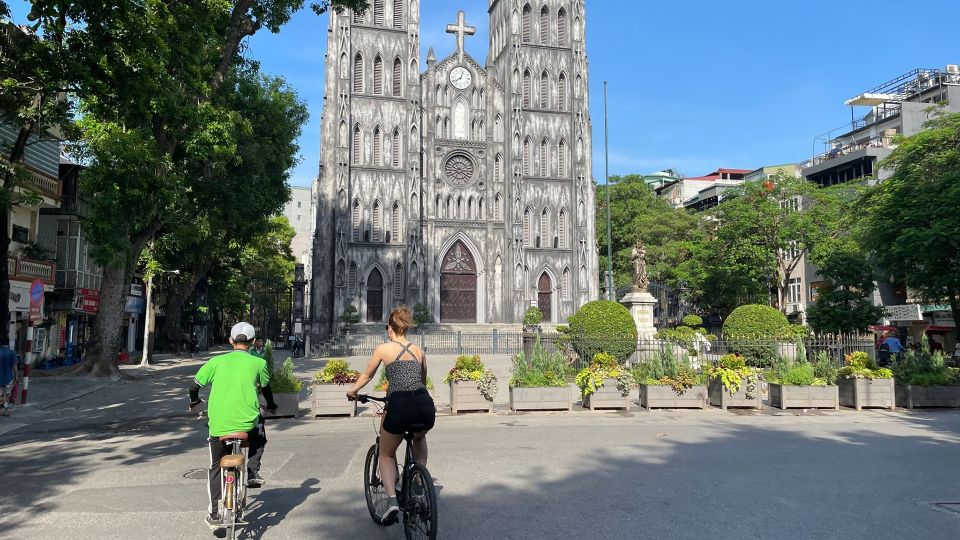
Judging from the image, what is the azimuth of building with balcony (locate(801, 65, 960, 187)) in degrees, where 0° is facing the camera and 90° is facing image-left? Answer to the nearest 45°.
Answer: approximately 45°

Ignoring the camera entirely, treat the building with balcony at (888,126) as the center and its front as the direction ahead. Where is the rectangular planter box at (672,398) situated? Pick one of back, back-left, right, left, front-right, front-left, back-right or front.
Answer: front-left

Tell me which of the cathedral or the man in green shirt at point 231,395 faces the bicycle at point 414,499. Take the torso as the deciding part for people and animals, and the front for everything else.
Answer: the cathedral

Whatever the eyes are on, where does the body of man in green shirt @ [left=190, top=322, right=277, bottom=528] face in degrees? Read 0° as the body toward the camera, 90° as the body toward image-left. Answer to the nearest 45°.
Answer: approximately 180°

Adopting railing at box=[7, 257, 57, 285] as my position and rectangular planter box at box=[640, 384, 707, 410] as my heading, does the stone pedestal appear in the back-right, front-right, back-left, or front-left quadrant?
front-left

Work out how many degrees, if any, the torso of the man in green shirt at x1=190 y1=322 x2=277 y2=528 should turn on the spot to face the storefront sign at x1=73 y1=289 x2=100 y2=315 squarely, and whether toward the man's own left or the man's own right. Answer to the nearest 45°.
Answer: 0° — they already face it

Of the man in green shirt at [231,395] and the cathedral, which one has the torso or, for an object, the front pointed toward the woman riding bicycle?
the cathedral

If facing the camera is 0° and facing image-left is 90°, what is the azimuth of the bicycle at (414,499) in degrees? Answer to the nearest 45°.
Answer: approximately 135°

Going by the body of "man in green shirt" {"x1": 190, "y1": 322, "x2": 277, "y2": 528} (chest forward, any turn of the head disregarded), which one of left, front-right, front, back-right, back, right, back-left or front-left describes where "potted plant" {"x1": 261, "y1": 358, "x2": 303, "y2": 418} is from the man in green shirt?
front

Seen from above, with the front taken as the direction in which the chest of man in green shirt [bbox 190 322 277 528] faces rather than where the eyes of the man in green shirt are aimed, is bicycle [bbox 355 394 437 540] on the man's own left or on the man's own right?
on the man's own right

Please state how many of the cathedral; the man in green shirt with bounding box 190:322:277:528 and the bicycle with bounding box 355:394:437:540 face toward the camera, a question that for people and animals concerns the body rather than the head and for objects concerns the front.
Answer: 1

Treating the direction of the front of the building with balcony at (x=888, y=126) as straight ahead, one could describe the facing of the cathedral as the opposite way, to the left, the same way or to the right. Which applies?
to the left

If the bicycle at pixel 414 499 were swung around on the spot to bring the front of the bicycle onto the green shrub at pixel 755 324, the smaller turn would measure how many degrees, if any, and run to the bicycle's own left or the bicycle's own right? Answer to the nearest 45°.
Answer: approximately 90° to the bicycle's own right

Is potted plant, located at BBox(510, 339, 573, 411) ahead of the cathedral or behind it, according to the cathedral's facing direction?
ahead

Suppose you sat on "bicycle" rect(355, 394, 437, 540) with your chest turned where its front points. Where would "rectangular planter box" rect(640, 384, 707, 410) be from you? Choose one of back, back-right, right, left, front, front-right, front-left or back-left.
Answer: right

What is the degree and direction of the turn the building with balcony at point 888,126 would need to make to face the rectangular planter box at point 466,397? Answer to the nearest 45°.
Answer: approximately 45° to its left

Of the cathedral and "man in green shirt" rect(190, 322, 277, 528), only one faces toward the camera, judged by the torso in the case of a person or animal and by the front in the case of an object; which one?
the cathedral

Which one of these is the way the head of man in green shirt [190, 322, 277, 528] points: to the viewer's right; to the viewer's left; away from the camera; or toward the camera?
away from the camera

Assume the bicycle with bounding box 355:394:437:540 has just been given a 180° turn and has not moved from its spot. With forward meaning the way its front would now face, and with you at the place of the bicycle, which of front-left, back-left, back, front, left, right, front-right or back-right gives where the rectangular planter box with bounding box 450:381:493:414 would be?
back-left

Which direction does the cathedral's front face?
toward the camera

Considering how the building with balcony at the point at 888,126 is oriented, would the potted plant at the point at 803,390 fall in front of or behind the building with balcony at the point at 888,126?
in front

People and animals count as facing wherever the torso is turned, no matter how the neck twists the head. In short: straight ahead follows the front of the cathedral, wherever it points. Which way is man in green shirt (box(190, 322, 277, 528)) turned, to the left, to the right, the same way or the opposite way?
the opposite way
